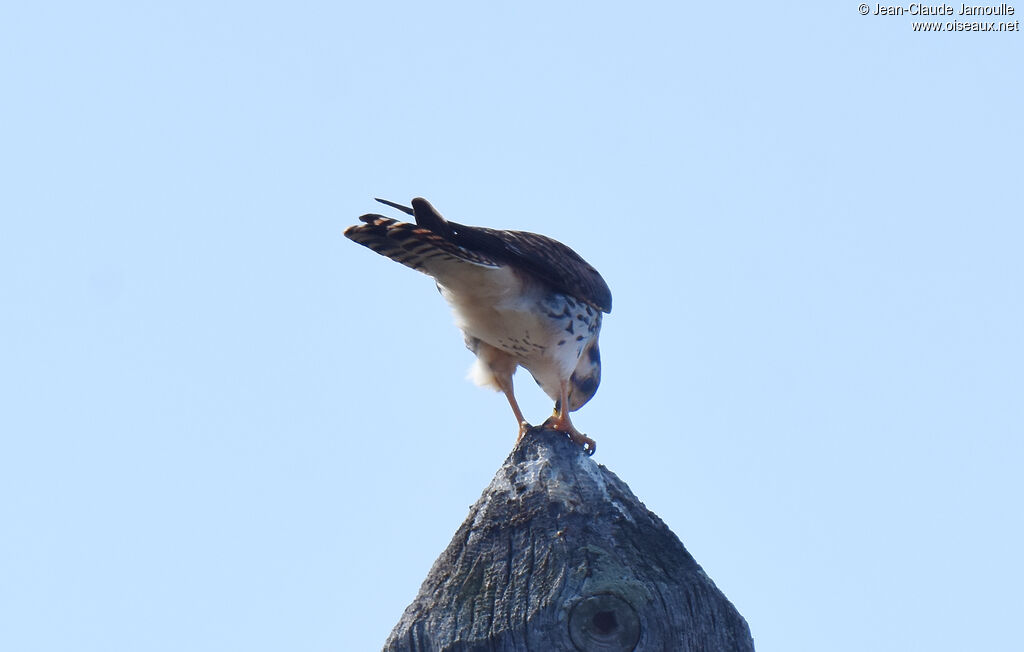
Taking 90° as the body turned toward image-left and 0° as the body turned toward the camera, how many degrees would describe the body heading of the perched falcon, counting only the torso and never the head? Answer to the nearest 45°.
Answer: approximately 270°
